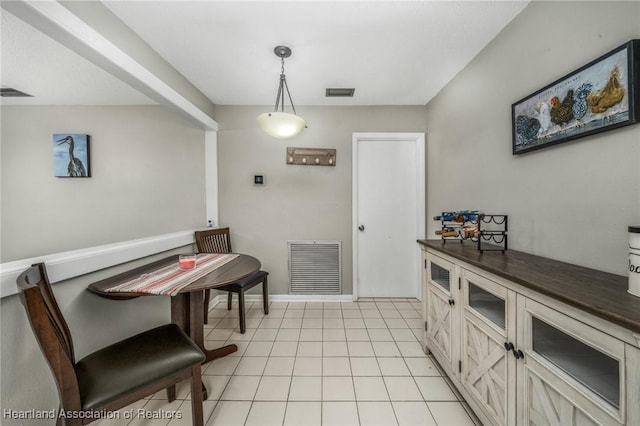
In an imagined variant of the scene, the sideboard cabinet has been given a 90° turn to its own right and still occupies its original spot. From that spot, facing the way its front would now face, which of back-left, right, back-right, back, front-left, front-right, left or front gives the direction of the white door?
front

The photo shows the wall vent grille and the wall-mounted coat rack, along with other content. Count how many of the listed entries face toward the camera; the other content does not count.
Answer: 2

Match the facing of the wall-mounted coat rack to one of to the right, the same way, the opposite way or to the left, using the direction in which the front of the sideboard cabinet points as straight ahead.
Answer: to the left

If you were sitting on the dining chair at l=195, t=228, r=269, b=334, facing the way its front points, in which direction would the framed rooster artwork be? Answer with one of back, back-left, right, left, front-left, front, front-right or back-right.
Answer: front

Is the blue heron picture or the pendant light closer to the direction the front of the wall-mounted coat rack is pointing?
the pendant light

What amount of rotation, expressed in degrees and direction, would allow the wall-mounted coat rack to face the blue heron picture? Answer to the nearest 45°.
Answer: approximately 45° to its right

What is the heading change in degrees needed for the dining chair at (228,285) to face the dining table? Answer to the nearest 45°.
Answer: approximately 45° to its right

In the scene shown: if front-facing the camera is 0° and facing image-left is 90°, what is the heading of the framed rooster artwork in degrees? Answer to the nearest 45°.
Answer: approximately 45°

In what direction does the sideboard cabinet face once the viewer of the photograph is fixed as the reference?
facing the viewer and to the left of the viewer

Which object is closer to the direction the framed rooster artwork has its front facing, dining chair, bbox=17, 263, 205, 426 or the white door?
the dining chair

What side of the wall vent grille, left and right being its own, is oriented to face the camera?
front

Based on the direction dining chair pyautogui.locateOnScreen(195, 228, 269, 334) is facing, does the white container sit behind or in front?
in front

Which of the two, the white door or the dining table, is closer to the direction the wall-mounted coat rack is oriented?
the dining table

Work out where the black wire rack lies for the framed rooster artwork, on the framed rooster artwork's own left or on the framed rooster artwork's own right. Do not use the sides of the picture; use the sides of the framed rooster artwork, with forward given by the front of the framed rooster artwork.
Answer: on the framed rooster artwork's own right

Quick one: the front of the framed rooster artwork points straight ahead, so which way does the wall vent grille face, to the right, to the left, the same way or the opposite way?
to the left
